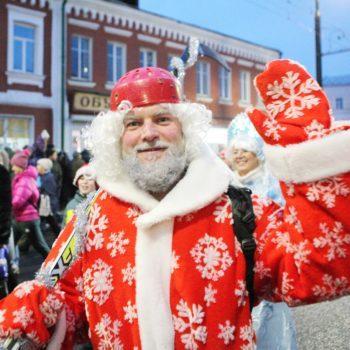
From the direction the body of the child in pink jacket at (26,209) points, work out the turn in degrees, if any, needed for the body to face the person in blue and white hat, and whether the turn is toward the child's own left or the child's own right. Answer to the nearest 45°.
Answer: approximately 135° to the child's own left

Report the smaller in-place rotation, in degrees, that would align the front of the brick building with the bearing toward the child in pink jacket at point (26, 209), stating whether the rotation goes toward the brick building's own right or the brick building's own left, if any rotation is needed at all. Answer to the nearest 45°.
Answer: approximately 45° to the brick building's own right

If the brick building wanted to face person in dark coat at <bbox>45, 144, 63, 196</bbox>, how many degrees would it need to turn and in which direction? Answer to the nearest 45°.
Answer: approximately 45° to its right

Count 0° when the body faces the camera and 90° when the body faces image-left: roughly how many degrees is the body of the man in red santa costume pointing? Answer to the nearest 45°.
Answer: approximately 0°

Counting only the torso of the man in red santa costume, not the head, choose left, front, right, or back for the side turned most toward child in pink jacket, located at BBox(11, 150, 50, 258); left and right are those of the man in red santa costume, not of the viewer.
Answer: back
